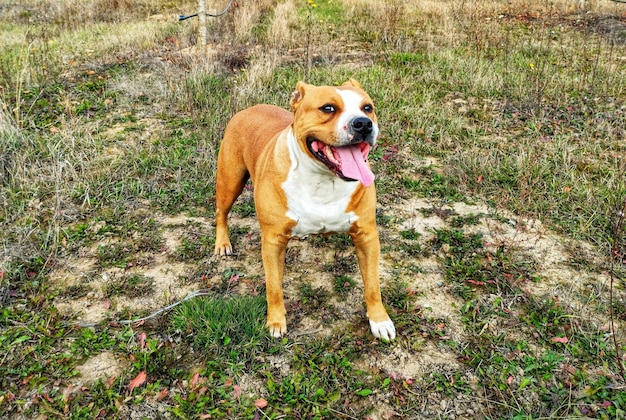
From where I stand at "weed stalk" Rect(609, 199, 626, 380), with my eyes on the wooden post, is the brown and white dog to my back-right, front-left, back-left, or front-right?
front-left

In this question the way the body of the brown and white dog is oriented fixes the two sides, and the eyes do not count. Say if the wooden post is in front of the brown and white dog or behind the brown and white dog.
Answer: behind

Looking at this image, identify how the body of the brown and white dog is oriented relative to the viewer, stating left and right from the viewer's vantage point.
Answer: facing the viewer and to the right of the viewer

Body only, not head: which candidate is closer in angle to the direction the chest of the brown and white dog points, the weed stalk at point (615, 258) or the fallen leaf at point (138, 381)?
the weed stalk

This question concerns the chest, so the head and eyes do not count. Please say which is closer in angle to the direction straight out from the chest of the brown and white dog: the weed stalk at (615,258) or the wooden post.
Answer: the weed stalk

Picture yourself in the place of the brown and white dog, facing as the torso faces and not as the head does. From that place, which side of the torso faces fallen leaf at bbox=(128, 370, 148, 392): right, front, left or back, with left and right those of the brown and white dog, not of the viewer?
right
